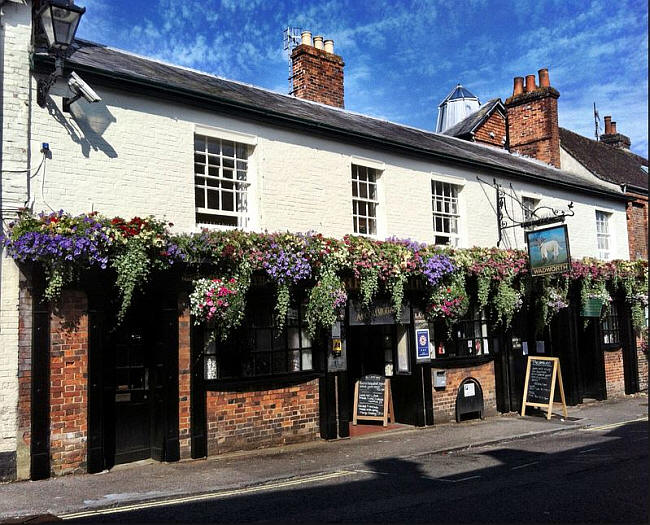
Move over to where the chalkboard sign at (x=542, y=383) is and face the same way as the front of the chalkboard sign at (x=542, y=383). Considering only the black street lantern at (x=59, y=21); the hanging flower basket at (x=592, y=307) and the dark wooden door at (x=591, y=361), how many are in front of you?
1

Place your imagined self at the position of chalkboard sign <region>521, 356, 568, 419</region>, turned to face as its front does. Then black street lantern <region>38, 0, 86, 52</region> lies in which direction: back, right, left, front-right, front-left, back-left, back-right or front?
front

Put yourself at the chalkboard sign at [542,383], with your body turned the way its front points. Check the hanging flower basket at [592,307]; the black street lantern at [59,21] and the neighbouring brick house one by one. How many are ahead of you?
1

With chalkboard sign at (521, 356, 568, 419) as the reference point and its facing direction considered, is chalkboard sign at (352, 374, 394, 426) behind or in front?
in front

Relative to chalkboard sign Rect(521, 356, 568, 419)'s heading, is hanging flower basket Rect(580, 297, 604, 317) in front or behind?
behind

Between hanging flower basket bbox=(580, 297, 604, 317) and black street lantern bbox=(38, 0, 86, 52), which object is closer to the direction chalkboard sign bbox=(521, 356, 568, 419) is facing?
the black street lantern
